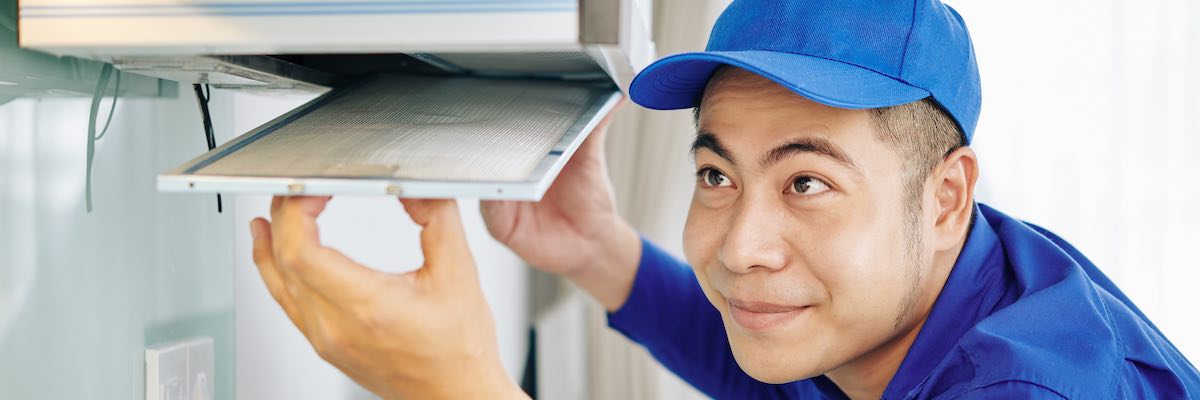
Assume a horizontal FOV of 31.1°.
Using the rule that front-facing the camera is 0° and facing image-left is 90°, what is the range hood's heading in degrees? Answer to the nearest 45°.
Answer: approximately 0°

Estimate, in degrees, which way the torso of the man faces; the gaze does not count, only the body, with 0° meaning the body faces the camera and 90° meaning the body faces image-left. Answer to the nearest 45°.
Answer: approximately 45°

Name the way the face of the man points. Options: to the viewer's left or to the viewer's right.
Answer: to the viewer's left

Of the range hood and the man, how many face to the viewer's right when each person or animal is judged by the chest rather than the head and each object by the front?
0
